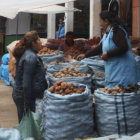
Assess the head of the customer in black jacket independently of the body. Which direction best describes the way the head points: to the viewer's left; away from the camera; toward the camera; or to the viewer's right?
to the viewer's right

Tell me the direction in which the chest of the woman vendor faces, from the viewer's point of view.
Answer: to the viewer's left

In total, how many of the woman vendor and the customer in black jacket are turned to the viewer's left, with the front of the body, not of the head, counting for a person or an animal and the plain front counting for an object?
1

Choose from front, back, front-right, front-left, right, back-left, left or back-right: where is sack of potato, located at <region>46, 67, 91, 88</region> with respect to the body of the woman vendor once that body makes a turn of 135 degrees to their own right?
left

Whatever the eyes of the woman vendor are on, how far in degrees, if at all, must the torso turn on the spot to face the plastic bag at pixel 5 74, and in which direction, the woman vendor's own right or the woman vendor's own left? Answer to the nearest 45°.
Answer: approximately 45° to the woman vendor's own right

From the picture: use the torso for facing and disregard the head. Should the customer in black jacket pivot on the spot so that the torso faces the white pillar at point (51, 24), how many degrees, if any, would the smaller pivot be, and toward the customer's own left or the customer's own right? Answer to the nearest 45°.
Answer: approximately 90° to the customer's own left

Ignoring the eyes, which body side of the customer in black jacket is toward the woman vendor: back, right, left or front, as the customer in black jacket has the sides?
front

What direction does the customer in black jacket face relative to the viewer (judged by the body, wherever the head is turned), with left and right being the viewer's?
facing to the right of the viewer

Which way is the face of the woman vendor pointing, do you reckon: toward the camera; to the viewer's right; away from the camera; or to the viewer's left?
to the viewer's left

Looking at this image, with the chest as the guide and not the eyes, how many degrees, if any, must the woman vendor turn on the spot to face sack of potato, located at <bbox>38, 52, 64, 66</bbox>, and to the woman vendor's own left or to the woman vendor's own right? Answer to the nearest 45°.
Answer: approximately 45° to the woman vendor's own right

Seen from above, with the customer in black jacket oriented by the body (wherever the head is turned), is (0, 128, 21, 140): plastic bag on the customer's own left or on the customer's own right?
on the customer's own right

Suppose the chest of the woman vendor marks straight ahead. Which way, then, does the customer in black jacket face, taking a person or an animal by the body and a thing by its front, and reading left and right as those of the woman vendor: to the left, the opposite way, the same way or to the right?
the opposite way

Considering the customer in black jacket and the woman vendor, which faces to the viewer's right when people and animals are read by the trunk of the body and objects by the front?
the customer in black jacket

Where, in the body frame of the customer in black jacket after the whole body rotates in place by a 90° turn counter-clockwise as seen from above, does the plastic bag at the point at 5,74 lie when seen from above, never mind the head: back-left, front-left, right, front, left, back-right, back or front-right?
front
